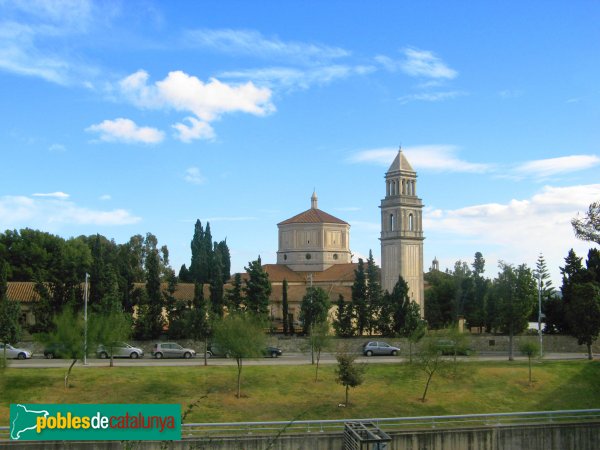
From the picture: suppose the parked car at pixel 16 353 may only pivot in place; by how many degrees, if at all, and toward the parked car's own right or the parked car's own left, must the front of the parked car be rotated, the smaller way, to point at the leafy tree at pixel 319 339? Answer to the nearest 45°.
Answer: approximately 45° to the parked car's own right

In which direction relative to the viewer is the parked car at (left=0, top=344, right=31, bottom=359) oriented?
to the viewer's right

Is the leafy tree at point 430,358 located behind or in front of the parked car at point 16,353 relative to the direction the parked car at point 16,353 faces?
in front

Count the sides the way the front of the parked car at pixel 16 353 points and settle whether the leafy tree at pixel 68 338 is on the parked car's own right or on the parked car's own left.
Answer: on the parked car's own right

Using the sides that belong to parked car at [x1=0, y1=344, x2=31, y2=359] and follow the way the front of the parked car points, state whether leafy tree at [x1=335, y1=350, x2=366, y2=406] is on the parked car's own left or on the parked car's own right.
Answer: on the parked car's own right

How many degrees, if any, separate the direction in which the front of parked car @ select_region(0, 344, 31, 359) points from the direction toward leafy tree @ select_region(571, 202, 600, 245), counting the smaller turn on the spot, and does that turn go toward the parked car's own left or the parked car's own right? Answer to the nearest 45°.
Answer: approximately 45° to the parked car's own right

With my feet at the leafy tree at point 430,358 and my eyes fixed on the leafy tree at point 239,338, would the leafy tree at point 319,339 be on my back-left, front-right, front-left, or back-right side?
front-right
